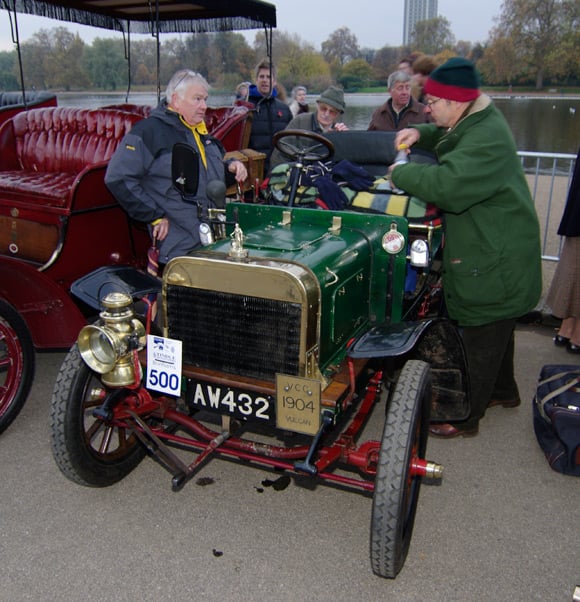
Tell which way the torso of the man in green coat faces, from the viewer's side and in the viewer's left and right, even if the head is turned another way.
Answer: facing to the left of the viewer

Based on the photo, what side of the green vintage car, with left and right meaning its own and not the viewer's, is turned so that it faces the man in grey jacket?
right

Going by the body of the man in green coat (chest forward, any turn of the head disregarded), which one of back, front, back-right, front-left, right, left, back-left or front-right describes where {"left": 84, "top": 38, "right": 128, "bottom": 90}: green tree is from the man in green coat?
front-right

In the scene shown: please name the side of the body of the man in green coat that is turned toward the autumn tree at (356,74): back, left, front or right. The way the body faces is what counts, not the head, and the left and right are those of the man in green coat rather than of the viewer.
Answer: right

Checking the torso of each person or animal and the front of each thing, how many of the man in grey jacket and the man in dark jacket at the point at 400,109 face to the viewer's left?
0

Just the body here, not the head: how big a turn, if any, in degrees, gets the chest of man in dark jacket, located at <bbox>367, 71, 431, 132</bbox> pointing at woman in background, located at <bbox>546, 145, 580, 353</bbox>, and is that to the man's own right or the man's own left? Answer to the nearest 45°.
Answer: approximately 45° to the man's own left

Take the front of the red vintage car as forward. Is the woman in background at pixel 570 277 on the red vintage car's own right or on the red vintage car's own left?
on the red vintage car's own left

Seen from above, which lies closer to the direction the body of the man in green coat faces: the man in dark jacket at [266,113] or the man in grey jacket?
the man in grey jacket

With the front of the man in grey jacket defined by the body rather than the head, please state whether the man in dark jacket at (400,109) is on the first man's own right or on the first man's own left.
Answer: on the first man's own left

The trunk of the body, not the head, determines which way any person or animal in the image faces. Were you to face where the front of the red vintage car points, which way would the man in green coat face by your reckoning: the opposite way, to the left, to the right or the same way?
to the right

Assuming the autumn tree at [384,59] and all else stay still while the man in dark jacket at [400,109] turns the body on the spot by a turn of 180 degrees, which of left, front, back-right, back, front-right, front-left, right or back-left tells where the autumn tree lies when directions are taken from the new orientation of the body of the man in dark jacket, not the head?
front

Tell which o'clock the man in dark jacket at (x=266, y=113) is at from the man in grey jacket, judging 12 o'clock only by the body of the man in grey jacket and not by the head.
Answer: The man in dark jacket is roughly at 8 o'clock from the man in grey jacket.

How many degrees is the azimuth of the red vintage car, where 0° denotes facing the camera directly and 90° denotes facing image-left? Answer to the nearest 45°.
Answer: approximately 45°
